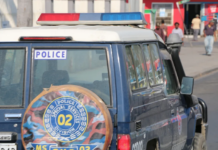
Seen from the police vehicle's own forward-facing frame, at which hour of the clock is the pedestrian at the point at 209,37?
The pedestrian is roughly at 11 o'clock from the police vehicle.

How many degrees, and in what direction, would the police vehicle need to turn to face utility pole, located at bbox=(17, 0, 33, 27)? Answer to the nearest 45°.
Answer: approximately 45° to its left

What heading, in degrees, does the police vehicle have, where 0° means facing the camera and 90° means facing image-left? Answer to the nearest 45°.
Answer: approximately 225°

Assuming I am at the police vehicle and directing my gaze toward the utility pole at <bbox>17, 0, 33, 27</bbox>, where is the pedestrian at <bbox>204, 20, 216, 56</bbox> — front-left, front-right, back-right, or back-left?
front-right
